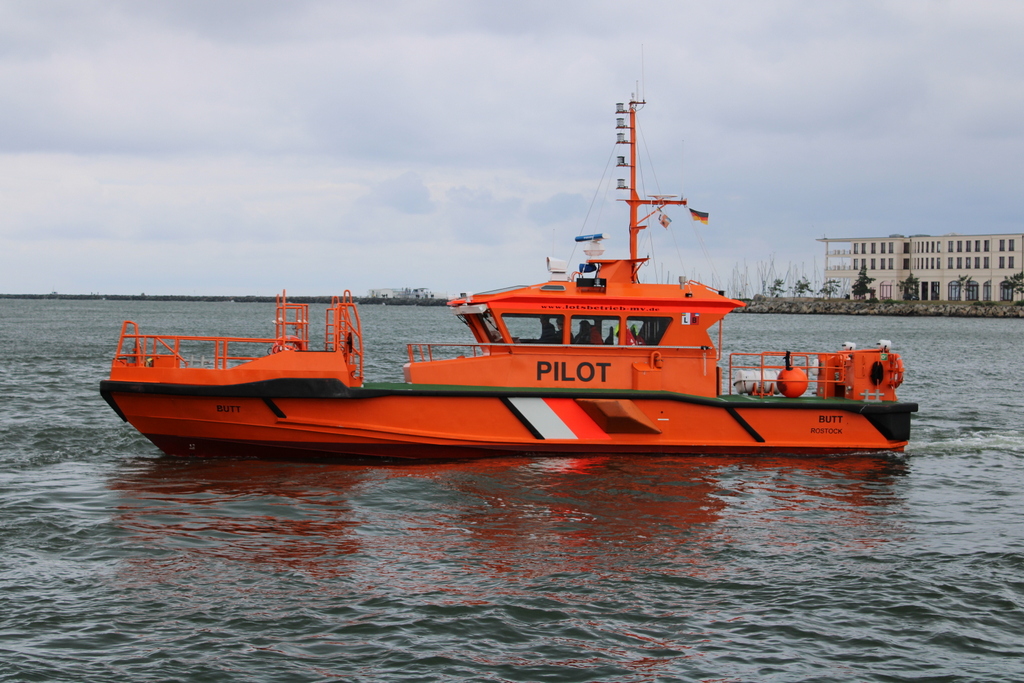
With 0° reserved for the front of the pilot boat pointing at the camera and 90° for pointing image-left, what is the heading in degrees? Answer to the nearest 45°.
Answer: approximately 90°

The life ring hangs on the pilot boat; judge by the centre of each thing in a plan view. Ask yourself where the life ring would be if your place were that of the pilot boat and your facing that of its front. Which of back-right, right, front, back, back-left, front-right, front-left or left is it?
back
